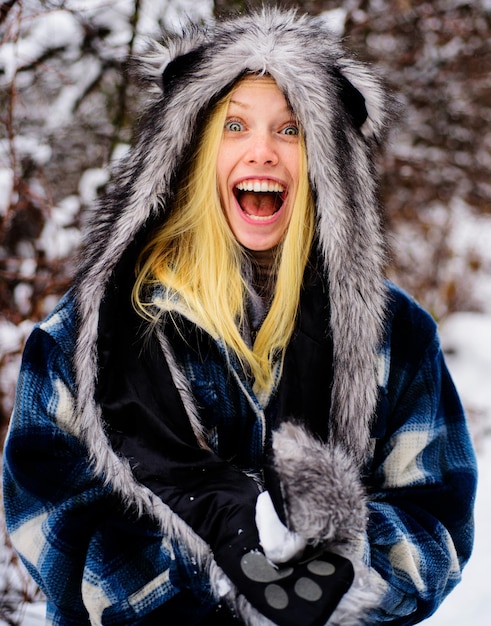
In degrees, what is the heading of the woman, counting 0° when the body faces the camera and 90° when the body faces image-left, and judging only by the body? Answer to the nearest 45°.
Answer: approximately 0°
